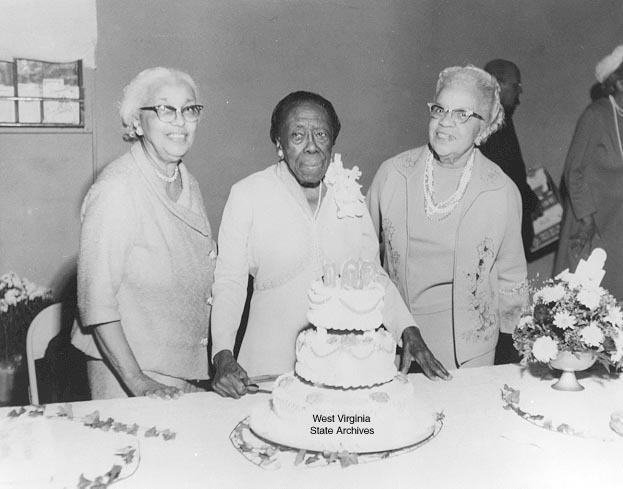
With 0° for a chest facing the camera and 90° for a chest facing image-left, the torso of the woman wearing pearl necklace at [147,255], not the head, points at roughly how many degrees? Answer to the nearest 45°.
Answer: approximately 315°

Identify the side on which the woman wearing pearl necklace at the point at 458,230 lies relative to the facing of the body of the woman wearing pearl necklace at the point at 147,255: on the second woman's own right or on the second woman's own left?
on the second woman's own left

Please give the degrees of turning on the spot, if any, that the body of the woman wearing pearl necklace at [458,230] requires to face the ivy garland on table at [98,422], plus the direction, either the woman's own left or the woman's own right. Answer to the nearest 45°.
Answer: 0° — they already face it

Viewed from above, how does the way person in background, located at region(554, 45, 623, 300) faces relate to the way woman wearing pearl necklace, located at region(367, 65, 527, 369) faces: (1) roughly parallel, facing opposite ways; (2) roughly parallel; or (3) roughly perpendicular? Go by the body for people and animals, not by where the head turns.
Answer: roughly perpendicular

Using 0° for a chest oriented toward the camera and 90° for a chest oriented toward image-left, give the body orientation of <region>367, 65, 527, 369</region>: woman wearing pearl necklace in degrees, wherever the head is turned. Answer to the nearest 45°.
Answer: approximately 45°

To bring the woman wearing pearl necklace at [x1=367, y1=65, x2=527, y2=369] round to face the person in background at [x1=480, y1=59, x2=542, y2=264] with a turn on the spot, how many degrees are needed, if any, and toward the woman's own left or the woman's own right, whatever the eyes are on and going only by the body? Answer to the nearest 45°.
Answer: approximately 135° to the woman's own right
